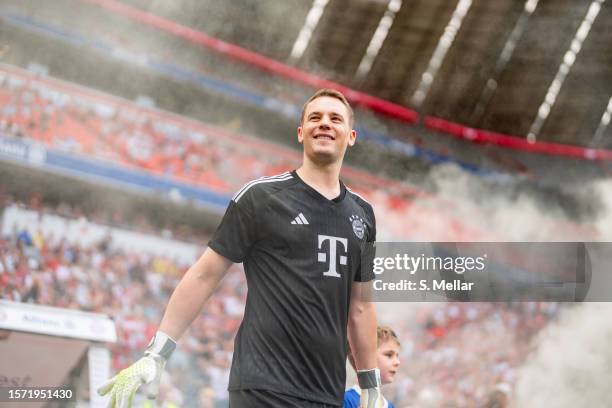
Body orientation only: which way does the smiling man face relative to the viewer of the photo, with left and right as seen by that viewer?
facing the viewer and to the right of the viewer

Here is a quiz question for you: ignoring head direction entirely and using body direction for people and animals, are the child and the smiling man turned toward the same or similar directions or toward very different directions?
same or similar directions

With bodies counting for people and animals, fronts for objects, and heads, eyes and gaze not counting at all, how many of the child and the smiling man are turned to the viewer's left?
0

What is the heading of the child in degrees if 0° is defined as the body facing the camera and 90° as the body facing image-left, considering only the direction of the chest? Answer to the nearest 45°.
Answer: approximately 315°

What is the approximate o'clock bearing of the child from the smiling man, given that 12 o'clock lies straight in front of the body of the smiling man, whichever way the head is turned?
The child is roughly at 8 o'clock from the smiling man.

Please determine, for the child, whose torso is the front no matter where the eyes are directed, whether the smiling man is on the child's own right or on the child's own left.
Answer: on the child's own right
